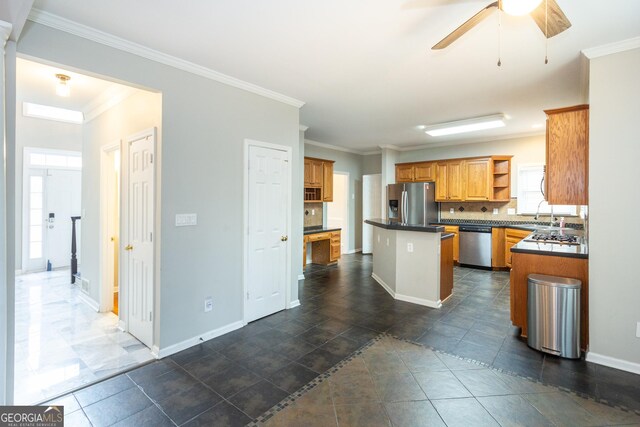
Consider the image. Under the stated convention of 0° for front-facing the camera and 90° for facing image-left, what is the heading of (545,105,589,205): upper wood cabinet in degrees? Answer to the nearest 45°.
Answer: approximately 90°

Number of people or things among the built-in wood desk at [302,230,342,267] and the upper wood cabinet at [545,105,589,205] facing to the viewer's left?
1

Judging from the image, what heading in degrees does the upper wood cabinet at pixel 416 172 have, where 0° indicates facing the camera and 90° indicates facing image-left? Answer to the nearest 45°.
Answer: approximately 0°

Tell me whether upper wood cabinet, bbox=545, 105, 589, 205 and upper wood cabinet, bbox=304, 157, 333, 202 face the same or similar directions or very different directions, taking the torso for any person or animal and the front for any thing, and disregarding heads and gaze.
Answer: very different directions

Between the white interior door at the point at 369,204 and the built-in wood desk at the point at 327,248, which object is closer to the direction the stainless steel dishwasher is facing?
the built-in wood desk

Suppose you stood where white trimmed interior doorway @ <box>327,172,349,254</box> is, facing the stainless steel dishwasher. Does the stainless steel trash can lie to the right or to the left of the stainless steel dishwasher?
right

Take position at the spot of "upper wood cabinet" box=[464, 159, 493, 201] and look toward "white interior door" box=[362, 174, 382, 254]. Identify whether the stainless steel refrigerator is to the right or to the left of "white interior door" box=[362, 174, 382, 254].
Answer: left

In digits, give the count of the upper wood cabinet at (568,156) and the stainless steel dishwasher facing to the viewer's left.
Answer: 1
